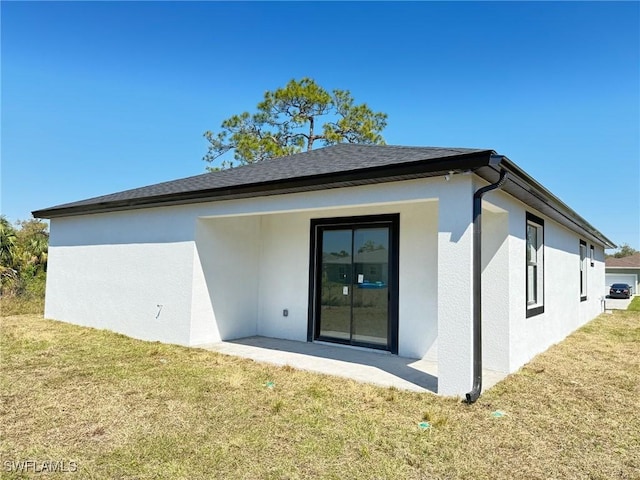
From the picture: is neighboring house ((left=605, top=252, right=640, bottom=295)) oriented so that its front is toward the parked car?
yes

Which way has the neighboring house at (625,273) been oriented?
toward the camera
